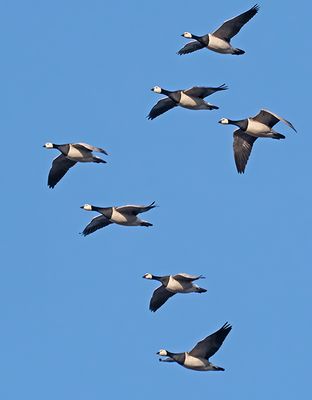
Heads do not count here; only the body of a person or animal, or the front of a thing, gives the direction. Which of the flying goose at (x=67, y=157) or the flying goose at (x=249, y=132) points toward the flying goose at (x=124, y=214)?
the flying goose at (x=249, y=132)

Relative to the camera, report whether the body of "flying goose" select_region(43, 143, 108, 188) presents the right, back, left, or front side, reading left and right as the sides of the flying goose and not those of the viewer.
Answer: left

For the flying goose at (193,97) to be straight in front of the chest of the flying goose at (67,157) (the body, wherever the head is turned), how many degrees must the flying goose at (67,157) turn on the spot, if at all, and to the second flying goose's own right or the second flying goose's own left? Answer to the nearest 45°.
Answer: approximately 180°

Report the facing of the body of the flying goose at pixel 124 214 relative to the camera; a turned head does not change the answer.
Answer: to the viewer's left

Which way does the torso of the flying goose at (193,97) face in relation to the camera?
to the viewer's left

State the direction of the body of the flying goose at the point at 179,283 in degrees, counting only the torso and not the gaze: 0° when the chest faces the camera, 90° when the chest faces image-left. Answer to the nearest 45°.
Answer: approximately 90°

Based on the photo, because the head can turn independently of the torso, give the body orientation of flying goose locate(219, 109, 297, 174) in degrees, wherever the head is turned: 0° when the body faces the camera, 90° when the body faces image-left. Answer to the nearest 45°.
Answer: approximately 90°

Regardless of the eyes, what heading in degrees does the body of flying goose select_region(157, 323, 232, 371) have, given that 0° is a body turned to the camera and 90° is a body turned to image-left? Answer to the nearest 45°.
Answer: approximately 90°

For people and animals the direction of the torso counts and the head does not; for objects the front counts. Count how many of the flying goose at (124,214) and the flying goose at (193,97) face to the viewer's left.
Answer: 2
